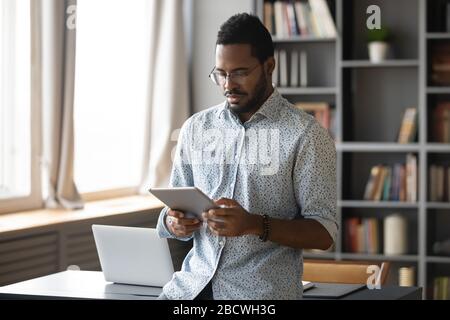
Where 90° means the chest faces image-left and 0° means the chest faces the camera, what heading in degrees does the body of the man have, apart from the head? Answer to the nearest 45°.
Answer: approximately 45°

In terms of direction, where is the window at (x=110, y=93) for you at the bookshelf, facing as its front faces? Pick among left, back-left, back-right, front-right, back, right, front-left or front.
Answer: right

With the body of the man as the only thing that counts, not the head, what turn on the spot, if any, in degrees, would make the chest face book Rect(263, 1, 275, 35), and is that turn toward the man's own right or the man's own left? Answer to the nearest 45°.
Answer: approximately 135° to the man's own right

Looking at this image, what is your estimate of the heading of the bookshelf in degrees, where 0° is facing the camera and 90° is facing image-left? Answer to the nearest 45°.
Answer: approximately 0°

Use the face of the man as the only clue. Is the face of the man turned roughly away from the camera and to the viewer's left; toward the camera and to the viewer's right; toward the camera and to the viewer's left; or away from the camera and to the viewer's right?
toward the camera and to the viewer's left

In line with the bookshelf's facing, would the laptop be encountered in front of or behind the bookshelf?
in front

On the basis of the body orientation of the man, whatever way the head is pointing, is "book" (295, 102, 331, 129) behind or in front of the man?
behind

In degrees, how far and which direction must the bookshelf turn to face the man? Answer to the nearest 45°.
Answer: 0° — it already faces them

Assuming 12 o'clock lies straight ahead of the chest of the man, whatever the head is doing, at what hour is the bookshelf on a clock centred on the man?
The bookshelf is roughly at 5 o'clock from the man.

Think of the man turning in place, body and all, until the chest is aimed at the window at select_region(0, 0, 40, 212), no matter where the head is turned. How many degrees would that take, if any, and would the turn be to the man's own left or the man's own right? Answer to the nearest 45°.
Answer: approximately 90° to the man's own right

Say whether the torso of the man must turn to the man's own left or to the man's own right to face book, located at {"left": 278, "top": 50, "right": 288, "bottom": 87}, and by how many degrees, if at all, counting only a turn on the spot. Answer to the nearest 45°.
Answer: approximately 135° to the man's own right

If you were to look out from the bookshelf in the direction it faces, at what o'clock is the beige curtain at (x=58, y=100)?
The beige curtain is roughly at 2 o'clock from the bookshelf.

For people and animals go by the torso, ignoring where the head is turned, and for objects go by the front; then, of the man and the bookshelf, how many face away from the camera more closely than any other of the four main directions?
0
